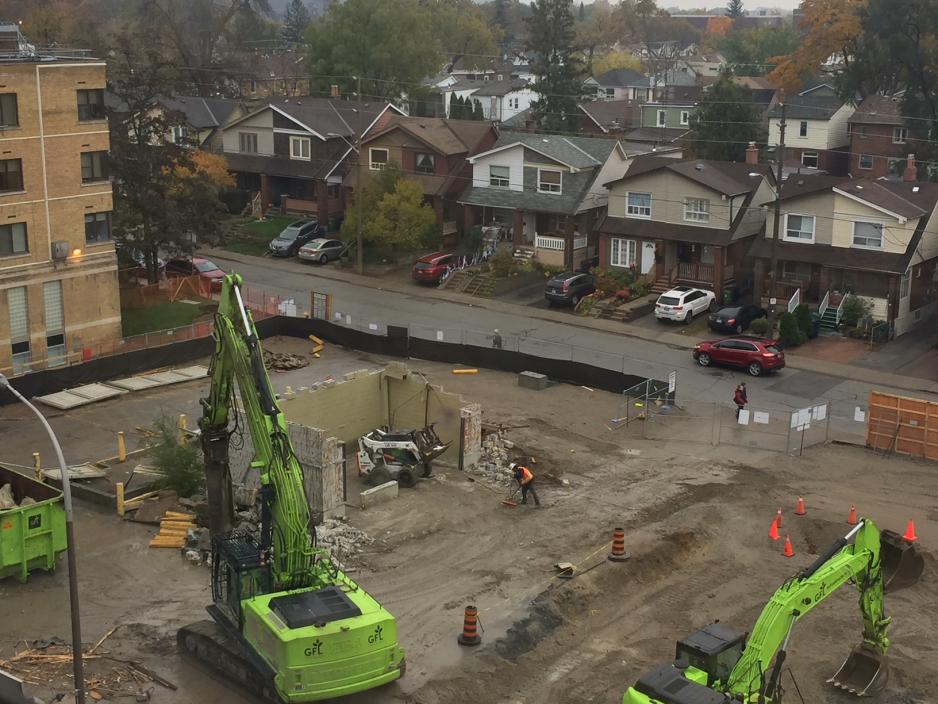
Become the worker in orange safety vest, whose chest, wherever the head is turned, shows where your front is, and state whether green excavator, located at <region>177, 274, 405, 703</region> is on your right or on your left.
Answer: on your left

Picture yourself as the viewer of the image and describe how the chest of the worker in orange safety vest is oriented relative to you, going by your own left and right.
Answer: facing to the left of the viewer

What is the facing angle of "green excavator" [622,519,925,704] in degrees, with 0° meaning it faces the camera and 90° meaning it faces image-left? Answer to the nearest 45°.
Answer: approximately 225°

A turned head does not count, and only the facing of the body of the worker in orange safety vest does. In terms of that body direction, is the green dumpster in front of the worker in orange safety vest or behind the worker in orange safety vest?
in front

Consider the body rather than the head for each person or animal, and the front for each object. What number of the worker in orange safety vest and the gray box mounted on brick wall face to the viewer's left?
1

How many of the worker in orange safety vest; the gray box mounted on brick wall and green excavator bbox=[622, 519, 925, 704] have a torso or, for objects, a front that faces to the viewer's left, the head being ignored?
1

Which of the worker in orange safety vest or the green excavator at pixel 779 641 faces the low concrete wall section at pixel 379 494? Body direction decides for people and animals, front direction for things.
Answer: the worker in orange safety vest

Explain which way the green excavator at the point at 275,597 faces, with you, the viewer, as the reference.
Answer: facing away from the viewer and to the left of the viewer

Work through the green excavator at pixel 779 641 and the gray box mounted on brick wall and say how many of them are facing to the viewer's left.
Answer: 0

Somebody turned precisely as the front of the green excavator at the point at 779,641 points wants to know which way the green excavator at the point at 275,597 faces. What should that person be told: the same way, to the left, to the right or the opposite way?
to the left

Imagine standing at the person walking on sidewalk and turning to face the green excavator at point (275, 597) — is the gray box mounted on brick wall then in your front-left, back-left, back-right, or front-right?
front-right

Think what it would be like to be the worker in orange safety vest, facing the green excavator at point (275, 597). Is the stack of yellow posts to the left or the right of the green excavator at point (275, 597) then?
right

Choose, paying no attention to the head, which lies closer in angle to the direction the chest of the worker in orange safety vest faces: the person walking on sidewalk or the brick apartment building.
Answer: the brick apartment building

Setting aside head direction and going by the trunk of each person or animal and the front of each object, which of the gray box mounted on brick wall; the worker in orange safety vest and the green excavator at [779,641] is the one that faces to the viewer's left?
the worker in orange safety vest

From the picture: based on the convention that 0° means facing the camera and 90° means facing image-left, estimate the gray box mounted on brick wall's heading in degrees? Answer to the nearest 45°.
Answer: approximately 315°
